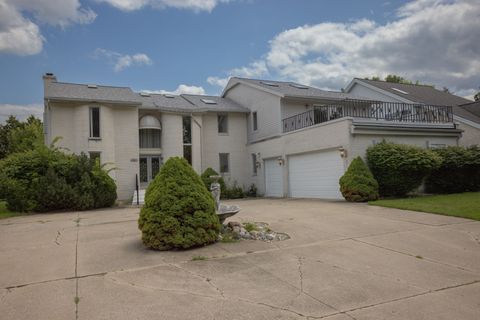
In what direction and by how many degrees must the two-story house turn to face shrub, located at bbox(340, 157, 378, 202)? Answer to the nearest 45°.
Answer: approximately 45° to its left

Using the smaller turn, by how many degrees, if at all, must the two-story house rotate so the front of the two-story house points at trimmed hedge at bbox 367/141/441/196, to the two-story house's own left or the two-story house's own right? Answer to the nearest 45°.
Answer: approximately 45° to the two-story house's own left

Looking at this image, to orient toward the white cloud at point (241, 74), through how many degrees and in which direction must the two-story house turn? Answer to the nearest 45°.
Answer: approximately 180°

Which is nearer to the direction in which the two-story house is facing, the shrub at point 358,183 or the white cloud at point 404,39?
the shrub

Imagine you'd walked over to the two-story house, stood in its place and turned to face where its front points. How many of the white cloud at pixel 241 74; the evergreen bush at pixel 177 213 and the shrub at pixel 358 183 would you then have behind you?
1

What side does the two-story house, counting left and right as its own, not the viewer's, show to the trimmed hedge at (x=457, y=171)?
left

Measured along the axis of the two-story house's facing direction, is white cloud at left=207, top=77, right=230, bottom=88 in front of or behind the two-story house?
behind

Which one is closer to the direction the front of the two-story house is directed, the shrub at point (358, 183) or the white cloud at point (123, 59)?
the shrub

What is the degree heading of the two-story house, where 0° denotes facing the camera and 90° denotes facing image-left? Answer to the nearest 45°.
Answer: approximately 0°

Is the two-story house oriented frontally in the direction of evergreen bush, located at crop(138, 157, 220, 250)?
yes
